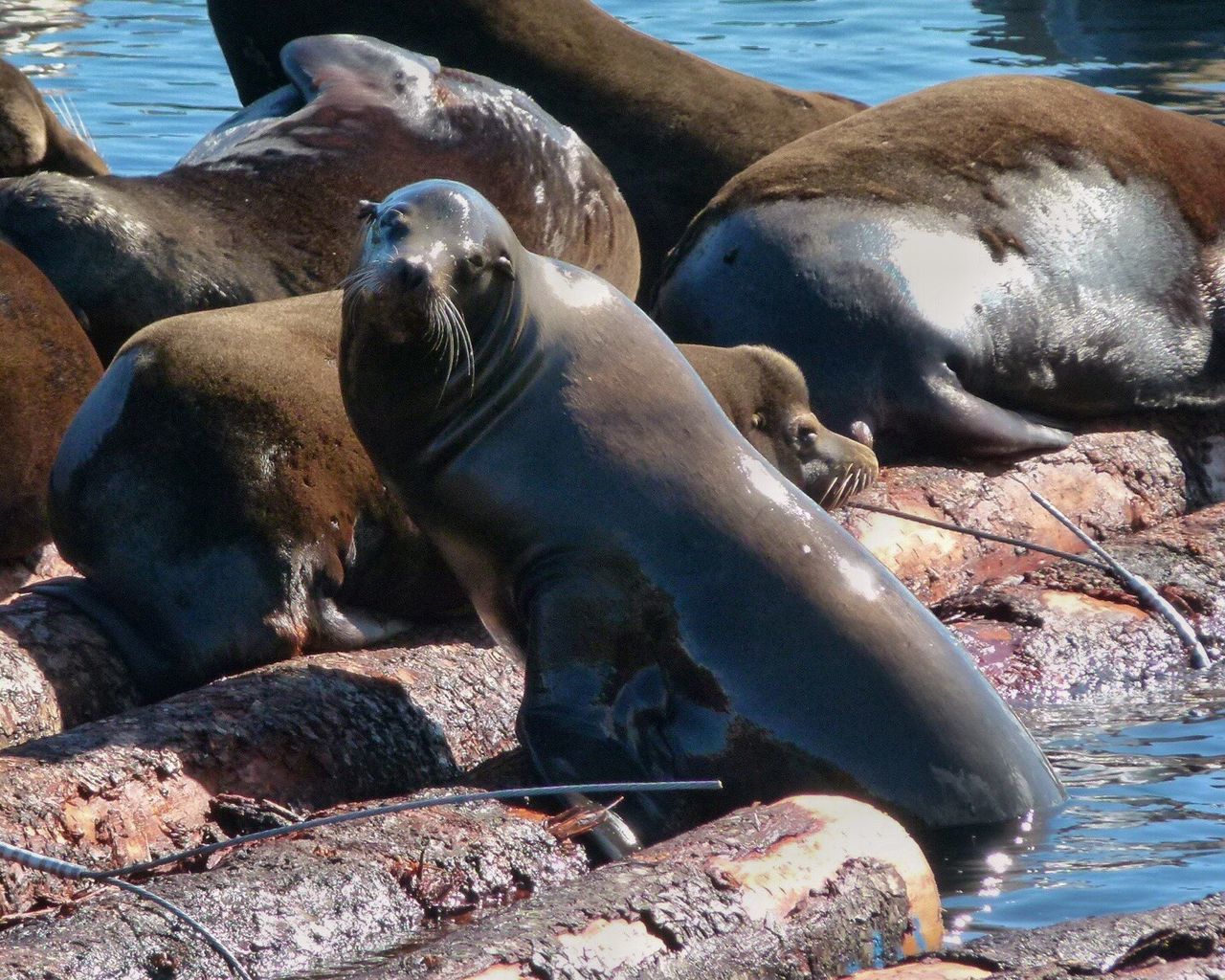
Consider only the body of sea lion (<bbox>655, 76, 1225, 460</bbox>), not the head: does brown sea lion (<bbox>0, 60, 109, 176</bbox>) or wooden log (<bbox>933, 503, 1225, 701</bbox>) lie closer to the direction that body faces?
the brown sea lion

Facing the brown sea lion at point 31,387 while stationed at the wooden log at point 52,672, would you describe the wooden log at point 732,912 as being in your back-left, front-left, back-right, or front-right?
back-right

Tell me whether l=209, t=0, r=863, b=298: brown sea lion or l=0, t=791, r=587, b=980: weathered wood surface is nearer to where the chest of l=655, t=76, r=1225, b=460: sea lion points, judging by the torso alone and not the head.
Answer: the brown sea lion

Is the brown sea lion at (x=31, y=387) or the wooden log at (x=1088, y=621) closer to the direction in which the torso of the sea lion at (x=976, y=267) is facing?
the brown sea lion

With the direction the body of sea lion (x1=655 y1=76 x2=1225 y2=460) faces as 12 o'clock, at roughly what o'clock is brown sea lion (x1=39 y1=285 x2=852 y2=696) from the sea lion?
The brown sea lion is roughly at 10 o'clock from the sea lion.

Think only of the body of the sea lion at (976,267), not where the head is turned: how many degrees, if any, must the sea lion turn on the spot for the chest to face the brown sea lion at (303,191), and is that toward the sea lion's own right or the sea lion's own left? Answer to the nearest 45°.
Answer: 0° — it already faces it
